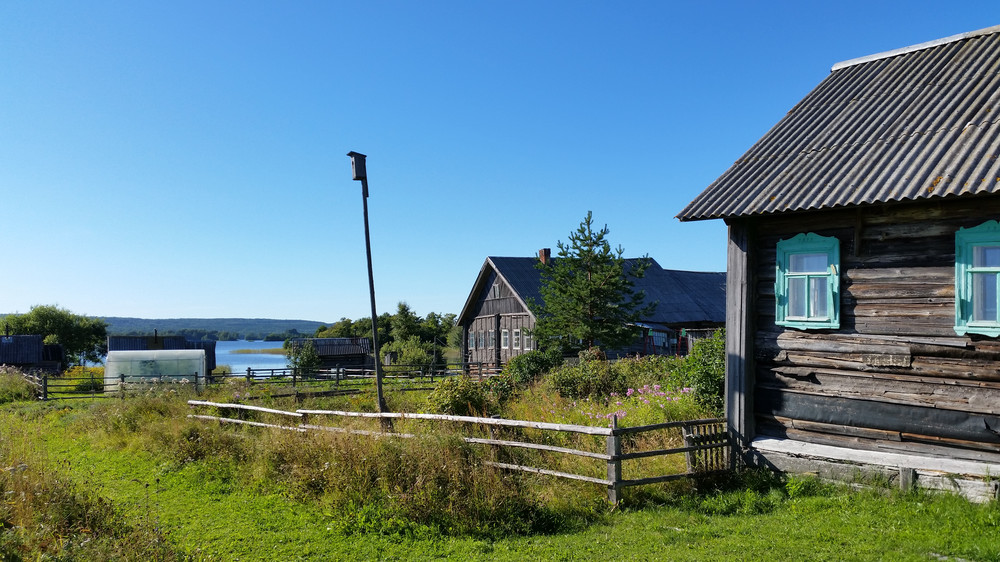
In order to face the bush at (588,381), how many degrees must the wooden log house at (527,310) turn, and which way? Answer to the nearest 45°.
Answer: approximately 45° to its left

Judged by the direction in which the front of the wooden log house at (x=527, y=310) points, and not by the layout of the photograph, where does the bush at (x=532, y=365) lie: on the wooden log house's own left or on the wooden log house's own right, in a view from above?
on the wooden log house's own left

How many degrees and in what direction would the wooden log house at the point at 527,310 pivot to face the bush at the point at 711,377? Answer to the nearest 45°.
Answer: approximately 45° to its left

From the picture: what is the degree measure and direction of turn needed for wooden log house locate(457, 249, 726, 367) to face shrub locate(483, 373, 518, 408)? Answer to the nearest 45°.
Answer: approximately 45° to its left

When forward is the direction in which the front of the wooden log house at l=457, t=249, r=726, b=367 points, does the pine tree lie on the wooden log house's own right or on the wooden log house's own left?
on the wooden log house's own left

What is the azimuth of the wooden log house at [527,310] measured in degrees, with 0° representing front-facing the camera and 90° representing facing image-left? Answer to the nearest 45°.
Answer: approximately 45°

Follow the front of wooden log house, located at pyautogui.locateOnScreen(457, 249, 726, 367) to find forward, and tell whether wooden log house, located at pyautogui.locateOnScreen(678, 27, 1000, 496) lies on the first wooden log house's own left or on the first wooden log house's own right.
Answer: on the first wooden log house's own left
